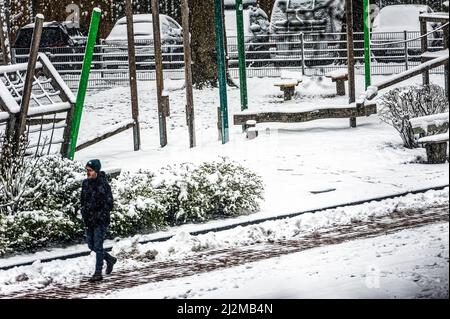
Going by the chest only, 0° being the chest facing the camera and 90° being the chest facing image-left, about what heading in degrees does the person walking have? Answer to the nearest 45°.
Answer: approximately 45°

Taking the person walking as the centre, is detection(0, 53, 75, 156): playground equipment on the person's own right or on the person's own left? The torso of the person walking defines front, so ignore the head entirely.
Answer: on the person's own right

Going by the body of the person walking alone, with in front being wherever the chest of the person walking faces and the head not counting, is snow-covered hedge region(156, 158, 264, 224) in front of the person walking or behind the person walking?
behind

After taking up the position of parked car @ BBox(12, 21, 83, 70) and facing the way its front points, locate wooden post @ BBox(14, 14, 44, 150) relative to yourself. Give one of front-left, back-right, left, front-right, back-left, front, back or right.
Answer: right

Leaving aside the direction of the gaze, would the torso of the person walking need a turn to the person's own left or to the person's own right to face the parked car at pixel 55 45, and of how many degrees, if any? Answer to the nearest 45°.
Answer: approximately 135° to the person's own right

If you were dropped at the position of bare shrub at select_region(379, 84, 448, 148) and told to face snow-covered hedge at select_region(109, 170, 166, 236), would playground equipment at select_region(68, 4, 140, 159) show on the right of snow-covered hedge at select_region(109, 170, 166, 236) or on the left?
right

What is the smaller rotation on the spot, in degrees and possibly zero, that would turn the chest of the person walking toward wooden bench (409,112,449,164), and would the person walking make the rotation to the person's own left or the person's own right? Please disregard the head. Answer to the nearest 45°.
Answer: approximately 180°
